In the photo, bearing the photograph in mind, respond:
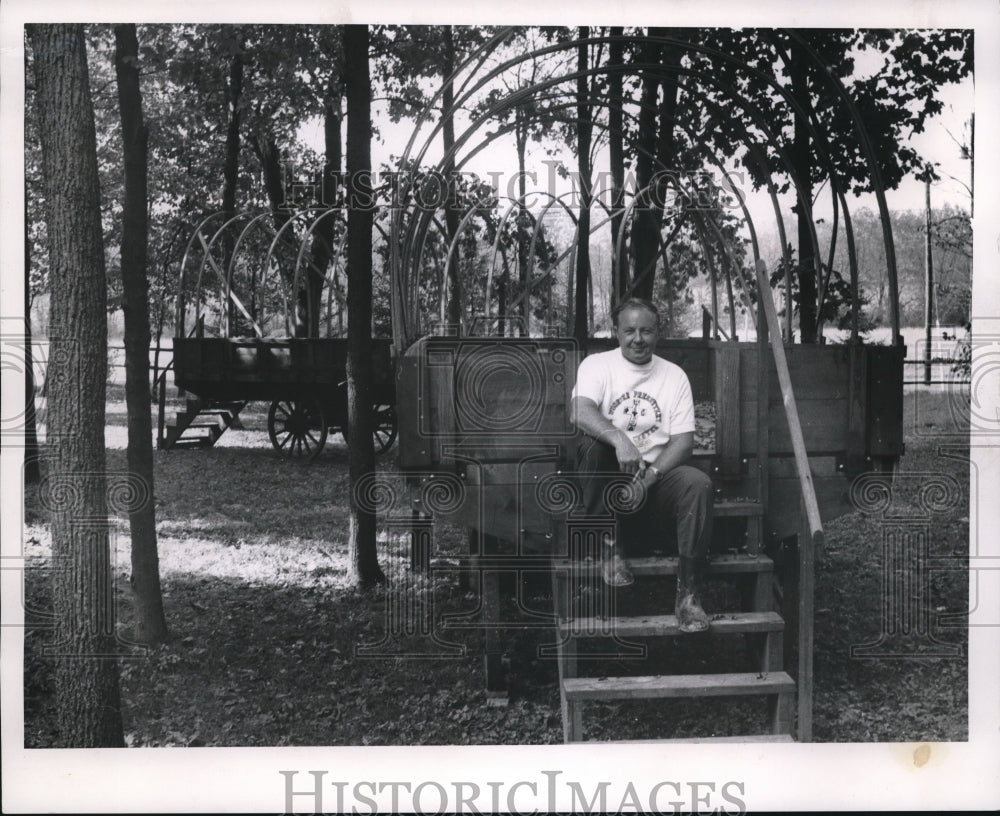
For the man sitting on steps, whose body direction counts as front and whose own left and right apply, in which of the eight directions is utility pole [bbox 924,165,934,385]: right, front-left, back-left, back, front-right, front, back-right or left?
back-left

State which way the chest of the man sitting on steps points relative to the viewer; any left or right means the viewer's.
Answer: facing the viewer

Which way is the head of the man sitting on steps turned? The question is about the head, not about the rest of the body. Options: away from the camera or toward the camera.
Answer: toward the camera

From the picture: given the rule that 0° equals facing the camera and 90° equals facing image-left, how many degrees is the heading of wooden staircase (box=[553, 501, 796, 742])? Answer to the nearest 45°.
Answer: approximately 0°

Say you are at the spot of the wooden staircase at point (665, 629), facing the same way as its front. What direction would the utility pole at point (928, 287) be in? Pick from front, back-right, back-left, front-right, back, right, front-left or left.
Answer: back-left

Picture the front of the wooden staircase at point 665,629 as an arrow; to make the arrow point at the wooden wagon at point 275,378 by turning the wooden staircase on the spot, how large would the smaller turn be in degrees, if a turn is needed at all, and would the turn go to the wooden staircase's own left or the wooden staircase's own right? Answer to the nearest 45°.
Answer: approximately 135° to the wooden staircase's own right
